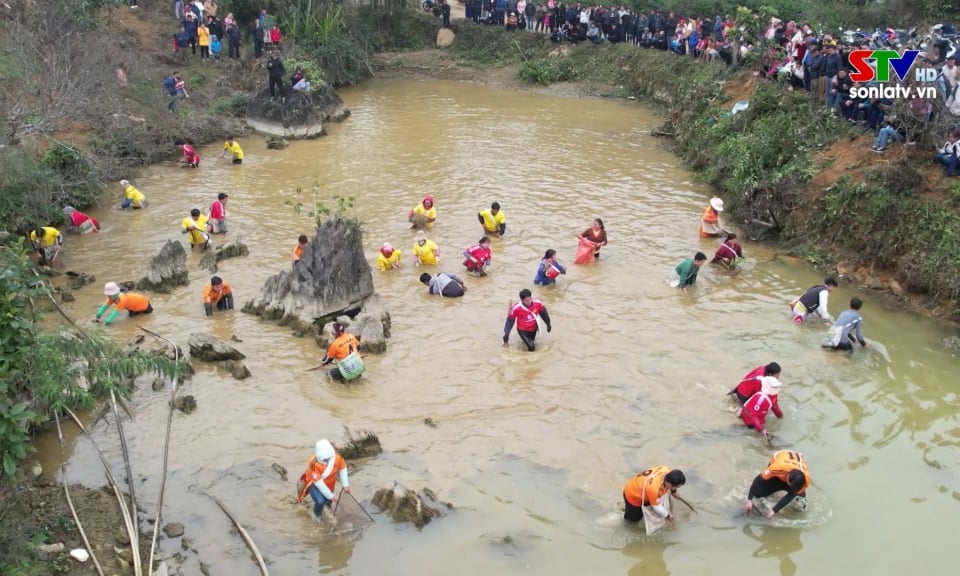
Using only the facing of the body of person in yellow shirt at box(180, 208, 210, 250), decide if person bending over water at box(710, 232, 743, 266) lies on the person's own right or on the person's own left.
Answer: on the person's own left

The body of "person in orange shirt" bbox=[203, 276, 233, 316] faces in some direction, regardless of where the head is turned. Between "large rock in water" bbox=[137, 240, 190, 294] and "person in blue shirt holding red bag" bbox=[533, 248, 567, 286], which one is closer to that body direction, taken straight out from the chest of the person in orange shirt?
the person in blue shirt holding red bag

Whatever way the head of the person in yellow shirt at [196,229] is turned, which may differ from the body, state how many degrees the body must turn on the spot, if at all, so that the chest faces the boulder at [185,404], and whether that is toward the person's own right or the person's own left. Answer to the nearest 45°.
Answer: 0° — they already face it

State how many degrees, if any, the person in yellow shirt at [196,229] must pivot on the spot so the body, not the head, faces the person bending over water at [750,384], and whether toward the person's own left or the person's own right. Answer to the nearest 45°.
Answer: approximately 45° to the person's own left

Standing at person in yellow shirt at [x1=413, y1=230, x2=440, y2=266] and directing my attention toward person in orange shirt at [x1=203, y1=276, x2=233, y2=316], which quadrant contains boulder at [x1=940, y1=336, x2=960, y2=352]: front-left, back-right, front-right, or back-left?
back-left

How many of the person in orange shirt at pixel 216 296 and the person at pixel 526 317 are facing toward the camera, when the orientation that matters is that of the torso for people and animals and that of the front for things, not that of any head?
2

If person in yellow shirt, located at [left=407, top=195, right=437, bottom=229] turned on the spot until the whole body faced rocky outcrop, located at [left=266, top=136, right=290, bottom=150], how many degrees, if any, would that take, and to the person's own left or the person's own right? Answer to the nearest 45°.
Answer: approximately 135° to the person's own right

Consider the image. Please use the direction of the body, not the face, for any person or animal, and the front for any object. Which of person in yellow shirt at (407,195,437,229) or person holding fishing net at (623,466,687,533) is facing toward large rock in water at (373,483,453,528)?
the person in yellow shirt

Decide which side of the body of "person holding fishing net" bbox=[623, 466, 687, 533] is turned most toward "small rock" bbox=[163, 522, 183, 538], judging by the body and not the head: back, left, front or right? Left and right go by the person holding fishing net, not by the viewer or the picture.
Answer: back

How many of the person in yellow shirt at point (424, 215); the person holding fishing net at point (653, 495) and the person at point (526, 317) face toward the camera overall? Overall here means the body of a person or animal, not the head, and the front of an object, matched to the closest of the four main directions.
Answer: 2

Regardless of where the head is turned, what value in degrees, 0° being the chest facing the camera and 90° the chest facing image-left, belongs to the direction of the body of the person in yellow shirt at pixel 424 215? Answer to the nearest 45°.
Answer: approximately 0°

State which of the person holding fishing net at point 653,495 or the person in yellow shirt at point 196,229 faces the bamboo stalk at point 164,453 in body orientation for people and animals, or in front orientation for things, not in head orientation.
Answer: the person in yellow shirt
